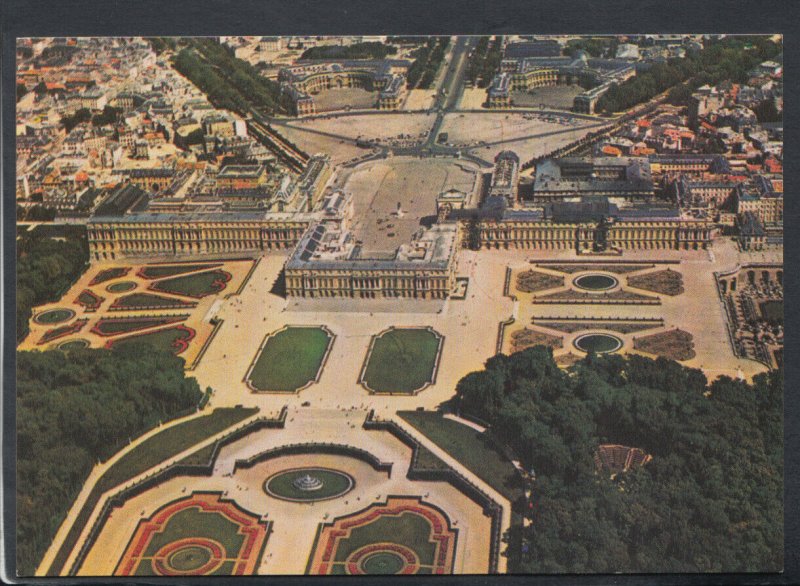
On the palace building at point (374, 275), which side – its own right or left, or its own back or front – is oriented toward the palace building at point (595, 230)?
left

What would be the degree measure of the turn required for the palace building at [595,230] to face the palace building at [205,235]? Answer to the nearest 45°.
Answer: approximately 90° to its right

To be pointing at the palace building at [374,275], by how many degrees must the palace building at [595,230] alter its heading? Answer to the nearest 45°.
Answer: approximately 90° to its right

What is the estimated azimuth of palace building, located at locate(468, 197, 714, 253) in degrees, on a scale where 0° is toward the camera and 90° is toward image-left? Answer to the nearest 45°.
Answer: approximately 0°
